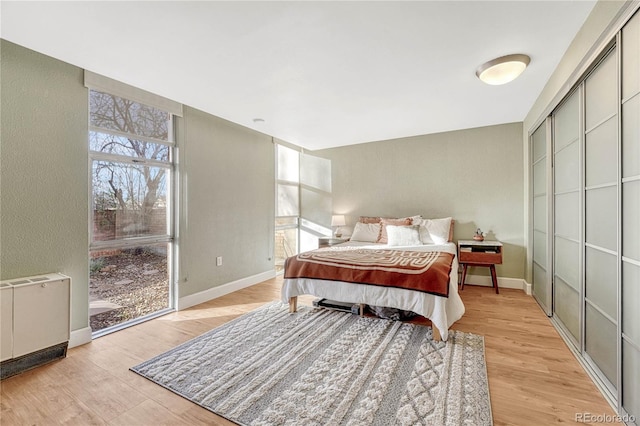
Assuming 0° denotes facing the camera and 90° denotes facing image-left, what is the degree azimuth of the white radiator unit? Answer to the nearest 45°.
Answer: approximately 315°

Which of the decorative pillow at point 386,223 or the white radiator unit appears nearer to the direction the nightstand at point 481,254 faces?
the white radiator unit

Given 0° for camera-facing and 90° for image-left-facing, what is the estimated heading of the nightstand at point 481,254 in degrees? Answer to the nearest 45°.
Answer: approximately 0°

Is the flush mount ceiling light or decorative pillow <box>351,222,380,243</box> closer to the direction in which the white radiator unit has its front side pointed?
the flush mount ceiling light

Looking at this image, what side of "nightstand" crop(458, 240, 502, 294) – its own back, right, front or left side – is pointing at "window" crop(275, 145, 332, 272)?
right

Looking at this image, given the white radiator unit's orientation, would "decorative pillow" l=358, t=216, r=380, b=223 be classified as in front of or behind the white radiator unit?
in front

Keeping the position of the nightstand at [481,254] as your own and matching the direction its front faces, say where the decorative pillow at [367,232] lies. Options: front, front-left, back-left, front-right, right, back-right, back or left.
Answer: right

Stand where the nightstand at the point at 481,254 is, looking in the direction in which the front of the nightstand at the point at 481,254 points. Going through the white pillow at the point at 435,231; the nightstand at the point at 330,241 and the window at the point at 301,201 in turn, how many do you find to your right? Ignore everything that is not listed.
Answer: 3

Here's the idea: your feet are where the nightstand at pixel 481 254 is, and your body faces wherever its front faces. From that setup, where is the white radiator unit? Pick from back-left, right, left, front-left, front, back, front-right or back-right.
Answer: front-right

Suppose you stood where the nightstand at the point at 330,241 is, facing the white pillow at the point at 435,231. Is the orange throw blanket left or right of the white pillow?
right

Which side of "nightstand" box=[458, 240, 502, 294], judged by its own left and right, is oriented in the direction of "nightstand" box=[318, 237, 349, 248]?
right
